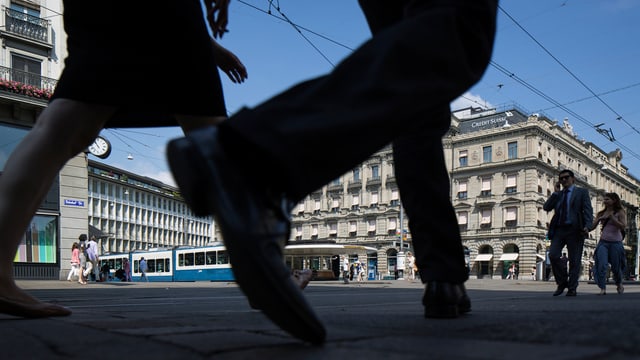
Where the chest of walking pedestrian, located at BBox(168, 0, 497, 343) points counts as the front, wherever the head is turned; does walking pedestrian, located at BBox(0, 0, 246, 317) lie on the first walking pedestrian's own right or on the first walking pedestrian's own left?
on the first walking pedestrian's own left

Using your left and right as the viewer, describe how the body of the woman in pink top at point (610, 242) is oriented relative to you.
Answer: facing the viewer and to the left of the viewer

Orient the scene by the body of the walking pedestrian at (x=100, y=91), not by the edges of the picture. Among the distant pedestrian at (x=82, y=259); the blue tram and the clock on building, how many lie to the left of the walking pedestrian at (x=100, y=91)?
3

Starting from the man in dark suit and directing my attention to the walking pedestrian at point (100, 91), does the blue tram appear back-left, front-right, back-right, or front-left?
back-right

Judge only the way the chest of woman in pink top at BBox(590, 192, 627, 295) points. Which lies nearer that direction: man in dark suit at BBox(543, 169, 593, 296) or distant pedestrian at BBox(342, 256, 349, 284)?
the man in dark suit

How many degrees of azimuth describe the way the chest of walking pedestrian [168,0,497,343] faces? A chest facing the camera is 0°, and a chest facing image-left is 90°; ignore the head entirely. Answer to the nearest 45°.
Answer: approximately 225°
